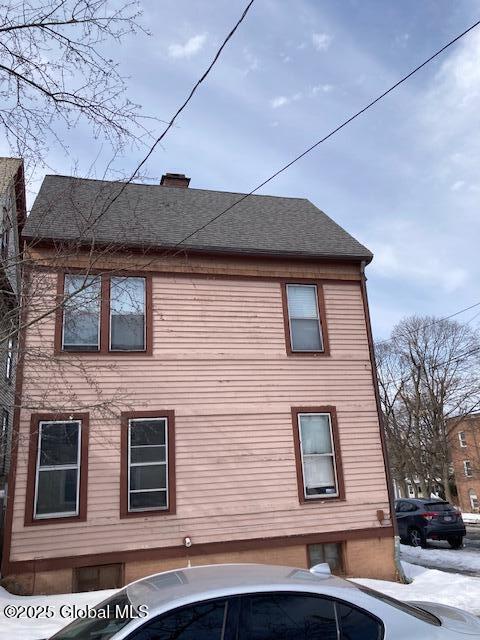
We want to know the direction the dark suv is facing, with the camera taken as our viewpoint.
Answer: facing away from the viewer and to the left of the viewer

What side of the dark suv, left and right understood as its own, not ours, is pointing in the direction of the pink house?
left

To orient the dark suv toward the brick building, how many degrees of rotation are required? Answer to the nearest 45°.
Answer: approximately 45° to its right

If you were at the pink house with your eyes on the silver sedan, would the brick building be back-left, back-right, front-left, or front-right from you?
back-left

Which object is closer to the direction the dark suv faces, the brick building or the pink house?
the brick building

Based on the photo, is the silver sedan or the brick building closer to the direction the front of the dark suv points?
the brick building

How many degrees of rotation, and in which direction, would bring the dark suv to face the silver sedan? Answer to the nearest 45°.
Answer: approximately 135° to its left
